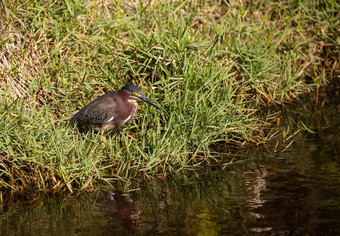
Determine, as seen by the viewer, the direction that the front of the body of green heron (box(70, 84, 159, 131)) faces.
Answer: to the viewer's right
